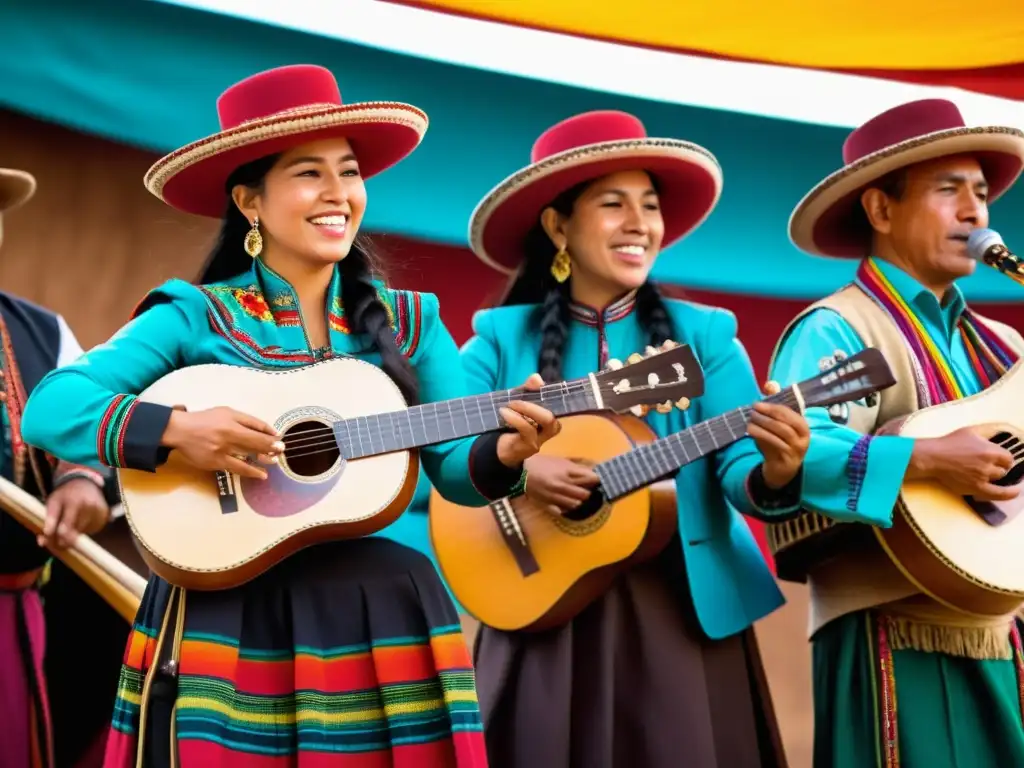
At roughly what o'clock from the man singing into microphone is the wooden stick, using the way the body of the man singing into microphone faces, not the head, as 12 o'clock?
The wooden stick is roughly at 4 o'clock from the man singing into microphone.

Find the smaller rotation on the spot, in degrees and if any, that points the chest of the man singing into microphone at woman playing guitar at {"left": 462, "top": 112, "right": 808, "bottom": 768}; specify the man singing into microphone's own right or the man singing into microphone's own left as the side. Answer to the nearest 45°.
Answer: approximately 135° to the man singing into microphone's own right

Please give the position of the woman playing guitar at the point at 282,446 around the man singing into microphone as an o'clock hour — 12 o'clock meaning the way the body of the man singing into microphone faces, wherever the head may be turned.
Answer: The woman playing guitar is roughly at 3 o'clock from the man singing into microphone.

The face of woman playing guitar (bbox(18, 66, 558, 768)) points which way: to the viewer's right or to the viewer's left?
to the viewer's right

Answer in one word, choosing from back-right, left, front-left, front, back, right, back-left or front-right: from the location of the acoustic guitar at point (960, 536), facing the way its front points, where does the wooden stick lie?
back-right

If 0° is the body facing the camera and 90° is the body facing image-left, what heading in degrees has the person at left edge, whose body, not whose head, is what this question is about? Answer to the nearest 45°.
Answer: approximately 0°

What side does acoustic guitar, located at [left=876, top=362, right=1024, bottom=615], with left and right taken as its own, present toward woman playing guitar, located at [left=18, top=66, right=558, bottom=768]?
right

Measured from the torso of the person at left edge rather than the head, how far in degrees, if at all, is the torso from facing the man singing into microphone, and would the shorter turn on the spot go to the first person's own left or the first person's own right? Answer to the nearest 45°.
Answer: approximately 45° to the first person's own left

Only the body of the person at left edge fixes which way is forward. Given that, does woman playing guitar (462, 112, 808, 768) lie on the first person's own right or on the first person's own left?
on the first person's own left

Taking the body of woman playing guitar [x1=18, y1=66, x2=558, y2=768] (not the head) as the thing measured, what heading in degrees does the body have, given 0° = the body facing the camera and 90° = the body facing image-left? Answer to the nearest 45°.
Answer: approximately 315°

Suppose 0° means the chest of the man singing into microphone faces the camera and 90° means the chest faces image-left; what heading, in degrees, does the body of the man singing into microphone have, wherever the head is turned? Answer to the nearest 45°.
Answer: approximately 315°
